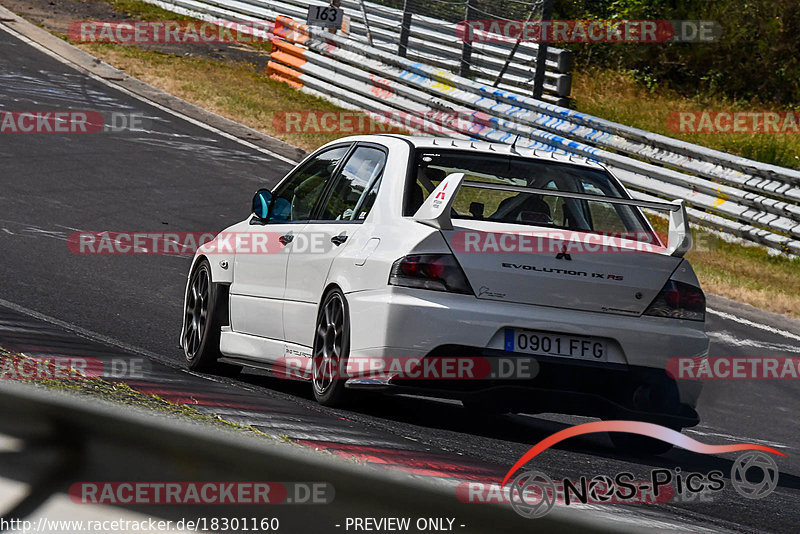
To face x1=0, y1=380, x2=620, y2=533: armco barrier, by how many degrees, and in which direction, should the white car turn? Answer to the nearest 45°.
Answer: approximately 135° to its left

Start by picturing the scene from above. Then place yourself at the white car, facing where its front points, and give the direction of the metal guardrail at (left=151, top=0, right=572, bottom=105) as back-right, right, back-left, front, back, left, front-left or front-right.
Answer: front-right

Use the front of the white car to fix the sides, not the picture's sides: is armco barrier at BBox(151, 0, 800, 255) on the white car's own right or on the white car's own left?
on the white car's own right

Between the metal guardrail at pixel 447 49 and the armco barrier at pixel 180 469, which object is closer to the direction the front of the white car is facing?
the metal guardrail

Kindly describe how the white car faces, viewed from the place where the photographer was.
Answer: facing away from the viewer and to the left of the viewer
